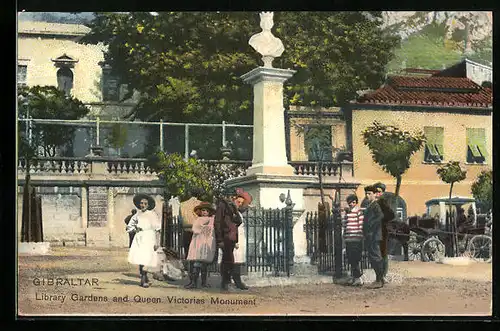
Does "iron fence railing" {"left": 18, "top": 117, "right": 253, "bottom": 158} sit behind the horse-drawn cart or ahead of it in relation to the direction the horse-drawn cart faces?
ahead

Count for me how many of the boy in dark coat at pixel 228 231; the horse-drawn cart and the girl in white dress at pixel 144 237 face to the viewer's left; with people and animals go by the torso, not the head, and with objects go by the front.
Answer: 1

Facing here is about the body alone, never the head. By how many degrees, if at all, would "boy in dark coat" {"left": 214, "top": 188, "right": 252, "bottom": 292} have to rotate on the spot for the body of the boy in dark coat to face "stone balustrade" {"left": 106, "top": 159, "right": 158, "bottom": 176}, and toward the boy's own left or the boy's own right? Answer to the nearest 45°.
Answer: approximately 135° to the boy's own right

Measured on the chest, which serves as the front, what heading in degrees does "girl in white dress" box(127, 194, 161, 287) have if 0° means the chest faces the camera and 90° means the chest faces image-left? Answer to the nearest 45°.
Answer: approximately 0°

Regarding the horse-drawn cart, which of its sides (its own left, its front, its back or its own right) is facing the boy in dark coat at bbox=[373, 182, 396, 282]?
front

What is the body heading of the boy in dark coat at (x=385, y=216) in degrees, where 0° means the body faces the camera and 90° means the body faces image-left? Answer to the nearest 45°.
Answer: approximately 45°

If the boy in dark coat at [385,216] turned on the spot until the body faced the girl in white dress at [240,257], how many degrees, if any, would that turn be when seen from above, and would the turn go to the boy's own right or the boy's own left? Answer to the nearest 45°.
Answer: approximately 45° to the boy's own right

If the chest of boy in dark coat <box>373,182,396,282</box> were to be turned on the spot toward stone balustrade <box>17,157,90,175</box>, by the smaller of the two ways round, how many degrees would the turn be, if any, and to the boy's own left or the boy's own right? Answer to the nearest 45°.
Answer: approximately 45° to the boy's own right

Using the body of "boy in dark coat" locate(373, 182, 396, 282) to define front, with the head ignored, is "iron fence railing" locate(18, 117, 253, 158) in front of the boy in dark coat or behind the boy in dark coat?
in front

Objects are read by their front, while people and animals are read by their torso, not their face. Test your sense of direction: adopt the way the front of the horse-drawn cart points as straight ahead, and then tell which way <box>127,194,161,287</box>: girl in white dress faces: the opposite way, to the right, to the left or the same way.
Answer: to the left

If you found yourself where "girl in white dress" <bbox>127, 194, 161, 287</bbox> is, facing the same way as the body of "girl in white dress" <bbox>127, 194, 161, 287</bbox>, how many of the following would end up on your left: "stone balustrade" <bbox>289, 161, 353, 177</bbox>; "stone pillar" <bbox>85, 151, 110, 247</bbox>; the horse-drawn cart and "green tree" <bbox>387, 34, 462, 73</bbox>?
3

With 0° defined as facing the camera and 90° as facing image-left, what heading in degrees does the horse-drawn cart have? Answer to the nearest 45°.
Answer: approximately 90°

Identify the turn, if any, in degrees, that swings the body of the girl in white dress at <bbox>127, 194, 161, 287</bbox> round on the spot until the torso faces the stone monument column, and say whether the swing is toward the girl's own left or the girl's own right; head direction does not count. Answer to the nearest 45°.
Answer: approximately 90° to the girl's own left

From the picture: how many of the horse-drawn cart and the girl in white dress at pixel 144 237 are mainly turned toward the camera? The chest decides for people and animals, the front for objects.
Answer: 1
